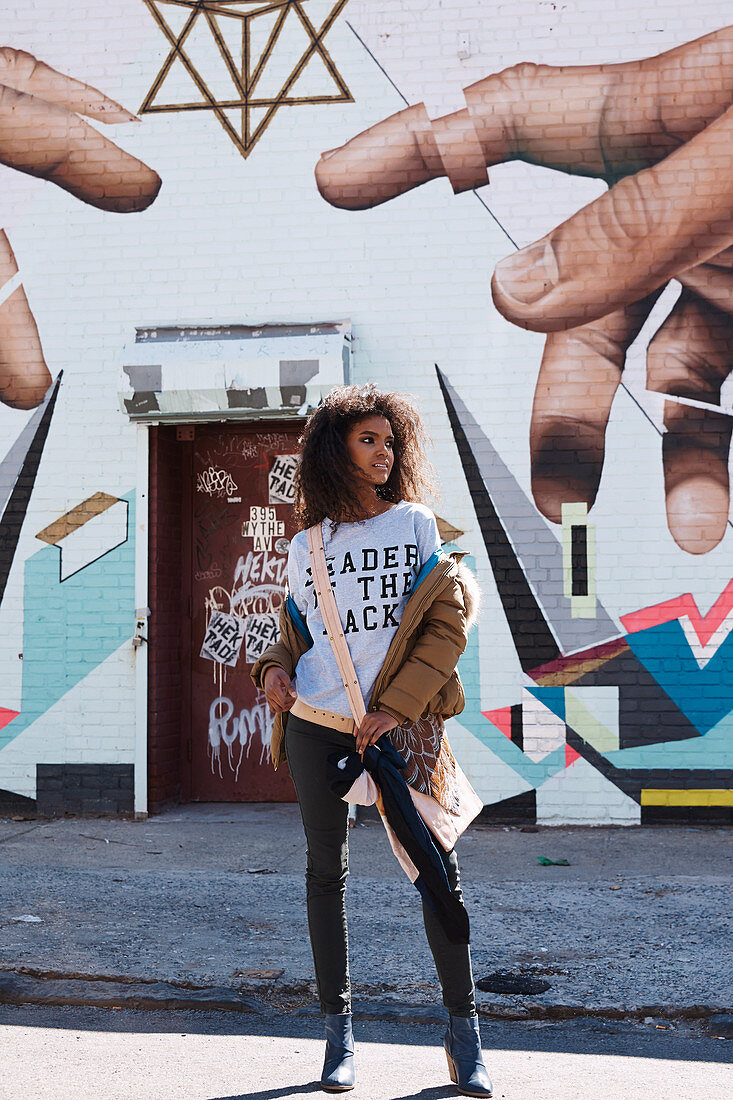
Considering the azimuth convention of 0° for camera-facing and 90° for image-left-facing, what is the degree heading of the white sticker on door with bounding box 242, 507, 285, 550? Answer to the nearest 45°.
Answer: approximately 0°

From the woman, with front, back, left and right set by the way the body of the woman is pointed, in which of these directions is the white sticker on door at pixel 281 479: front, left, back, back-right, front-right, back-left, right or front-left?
back

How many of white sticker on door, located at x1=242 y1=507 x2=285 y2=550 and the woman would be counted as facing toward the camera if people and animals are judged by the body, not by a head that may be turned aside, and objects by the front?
2

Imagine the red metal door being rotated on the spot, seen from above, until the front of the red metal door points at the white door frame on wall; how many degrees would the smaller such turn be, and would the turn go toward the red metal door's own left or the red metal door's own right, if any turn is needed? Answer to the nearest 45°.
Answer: approximately 45° to the red metal door's own right

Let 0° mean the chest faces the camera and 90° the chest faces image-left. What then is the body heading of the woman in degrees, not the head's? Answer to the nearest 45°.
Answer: approximately 0°

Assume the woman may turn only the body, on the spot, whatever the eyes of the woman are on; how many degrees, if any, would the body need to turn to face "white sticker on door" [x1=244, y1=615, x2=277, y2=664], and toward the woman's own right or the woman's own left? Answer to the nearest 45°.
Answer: approximately 180°
